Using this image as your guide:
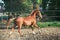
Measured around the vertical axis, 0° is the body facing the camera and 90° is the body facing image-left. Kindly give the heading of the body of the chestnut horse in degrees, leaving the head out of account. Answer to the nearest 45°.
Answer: approximately 270°
